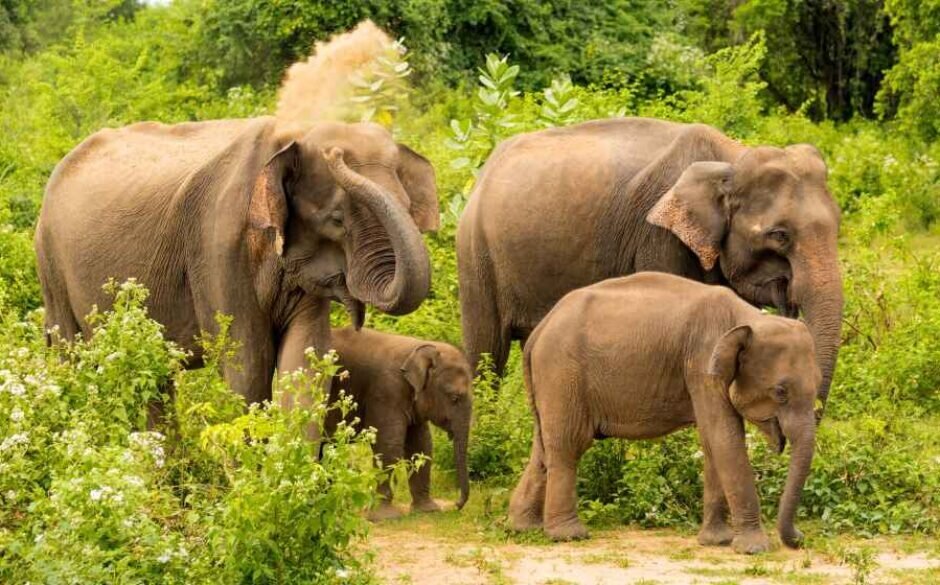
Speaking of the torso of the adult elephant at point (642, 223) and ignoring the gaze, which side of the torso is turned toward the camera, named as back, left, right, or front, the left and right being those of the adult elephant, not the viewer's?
right

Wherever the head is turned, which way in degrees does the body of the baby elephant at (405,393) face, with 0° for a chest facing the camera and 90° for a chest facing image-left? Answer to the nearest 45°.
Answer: approximately 315°

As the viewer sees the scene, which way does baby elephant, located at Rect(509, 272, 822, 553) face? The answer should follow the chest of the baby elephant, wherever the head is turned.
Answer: to the viewer's right

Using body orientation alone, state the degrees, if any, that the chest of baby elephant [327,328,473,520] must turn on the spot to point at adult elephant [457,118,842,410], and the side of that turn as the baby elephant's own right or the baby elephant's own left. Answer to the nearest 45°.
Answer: approximately 45° to the baby elephant's own left

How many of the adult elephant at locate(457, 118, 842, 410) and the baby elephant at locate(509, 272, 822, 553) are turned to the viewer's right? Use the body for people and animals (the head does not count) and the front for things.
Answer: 2
